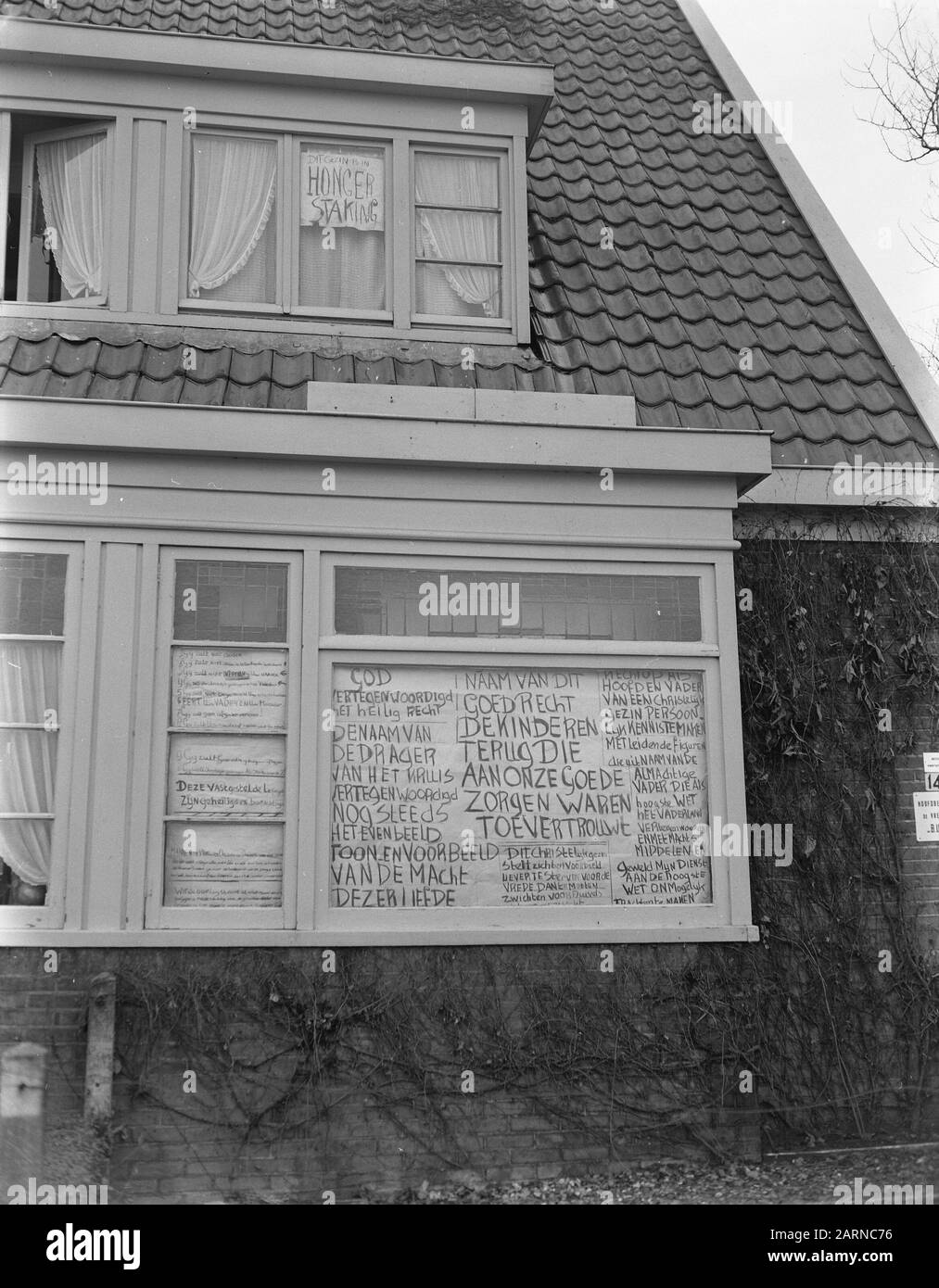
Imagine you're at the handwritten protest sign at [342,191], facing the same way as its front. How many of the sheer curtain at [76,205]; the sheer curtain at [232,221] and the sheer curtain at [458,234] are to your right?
2

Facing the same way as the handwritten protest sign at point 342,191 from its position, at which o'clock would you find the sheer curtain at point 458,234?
The sheer curtain is roughly at 9 o'clock from the handwritten protest sign.

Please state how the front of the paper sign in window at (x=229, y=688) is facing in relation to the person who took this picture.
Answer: facing the viewer

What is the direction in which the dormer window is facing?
toward the camera

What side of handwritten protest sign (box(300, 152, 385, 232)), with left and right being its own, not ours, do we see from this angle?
front

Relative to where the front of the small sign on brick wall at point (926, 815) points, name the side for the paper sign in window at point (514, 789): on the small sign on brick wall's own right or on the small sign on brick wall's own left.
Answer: on the small sign on brick wall's own right
